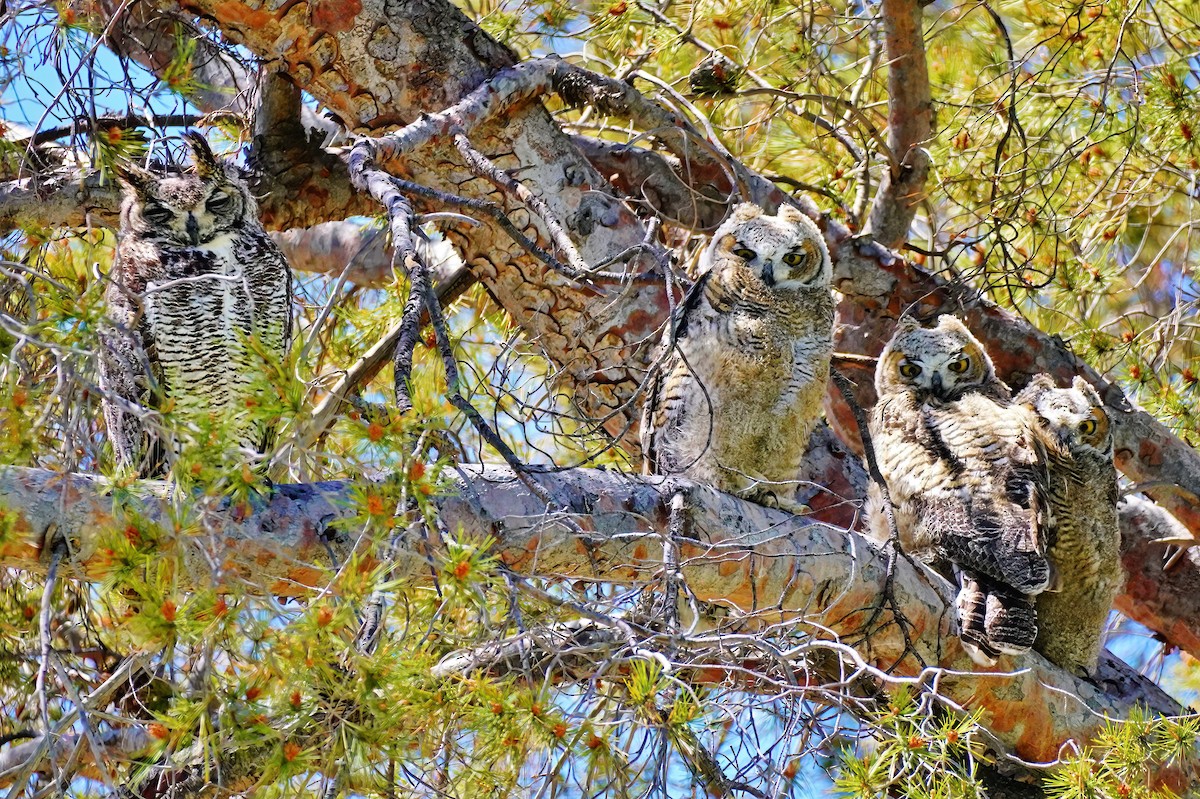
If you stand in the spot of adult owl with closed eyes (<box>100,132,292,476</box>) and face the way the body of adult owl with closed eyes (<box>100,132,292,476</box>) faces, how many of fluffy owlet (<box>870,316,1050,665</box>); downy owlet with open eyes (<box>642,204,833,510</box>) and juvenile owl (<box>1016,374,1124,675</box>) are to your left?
3

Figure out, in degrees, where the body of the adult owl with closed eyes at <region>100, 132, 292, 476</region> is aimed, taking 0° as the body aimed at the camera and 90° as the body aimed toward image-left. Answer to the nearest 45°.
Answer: approximately 0°

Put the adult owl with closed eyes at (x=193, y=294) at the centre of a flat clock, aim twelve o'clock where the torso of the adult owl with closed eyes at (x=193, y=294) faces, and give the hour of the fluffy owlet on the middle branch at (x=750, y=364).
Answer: the fluffy owlet on the middle branch at (x=750, y=364) is roughly at 9 o'clock from the adult owl with closed eyes at (x=193, y=294).

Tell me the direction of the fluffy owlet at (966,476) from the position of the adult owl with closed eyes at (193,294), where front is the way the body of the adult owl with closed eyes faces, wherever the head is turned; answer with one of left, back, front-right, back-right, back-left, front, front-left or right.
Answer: left

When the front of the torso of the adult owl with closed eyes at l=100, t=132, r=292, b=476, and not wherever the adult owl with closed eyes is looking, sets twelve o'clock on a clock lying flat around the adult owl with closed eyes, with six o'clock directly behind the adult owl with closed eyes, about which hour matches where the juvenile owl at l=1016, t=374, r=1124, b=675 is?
The juvenile owl is roughly at 9 o'clock from the adult owl with closed eyes.
